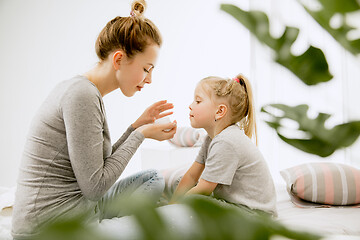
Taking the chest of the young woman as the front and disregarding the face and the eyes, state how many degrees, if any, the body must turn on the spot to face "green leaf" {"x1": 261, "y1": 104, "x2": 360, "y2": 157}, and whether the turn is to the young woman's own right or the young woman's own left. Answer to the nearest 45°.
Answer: approximately 90° to the young woman's own right

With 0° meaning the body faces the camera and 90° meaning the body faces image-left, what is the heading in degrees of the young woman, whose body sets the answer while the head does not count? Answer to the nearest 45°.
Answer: approximately 270°

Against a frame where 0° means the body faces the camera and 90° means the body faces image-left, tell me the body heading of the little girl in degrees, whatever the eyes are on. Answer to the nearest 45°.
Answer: approximately 90°

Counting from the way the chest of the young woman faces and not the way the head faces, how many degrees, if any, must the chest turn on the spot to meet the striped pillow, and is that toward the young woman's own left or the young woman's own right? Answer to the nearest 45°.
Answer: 0° — they already face it

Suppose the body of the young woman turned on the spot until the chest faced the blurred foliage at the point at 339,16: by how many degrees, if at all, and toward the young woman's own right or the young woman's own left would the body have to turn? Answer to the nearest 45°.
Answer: approximately 90° to the young woman's own right

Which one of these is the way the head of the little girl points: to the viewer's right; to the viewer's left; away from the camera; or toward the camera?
to the viewer's left
